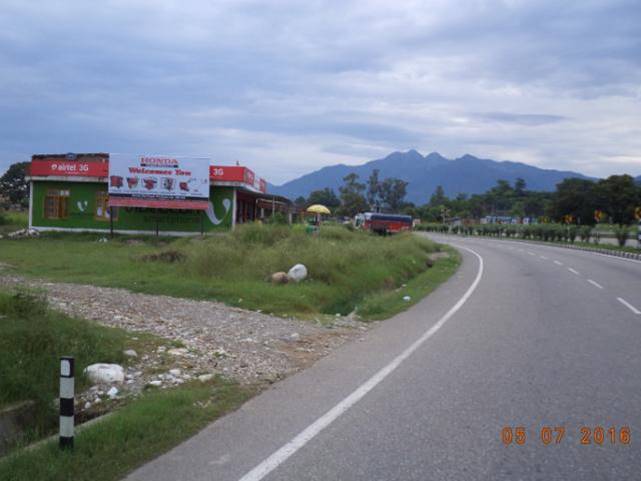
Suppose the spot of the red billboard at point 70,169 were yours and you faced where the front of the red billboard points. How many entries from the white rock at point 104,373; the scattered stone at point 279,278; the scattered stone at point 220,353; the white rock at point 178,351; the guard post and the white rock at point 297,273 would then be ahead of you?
6

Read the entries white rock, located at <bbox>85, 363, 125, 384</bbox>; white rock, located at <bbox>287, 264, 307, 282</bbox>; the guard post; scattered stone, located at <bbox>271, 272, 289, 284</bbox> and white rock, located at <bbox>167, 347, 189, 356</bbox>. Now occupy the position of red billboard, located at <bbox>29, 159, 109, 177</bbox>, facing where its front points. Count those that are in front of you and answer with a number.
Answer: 5

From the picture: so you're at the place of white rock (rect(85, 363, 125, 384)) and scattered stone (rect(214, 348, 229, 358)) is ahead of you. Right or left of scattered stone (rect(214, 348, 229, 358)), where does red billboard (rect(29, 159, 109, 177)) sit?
left

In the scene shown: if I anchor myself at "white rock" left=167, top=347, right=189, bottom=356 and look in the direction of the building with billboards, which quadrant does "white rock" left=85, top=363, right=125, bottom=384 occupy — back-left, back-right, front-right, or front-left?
back-left

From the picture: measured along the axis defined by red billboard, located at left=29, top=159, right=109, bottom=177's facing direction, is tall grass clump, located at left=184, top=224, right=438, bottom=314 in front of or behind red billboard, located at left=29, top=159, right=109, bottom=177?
in front

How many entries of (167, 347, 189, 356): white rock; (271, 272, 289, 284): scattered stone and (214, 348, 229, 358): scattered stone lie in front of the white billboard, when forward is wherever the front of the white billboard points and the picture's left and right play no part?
3

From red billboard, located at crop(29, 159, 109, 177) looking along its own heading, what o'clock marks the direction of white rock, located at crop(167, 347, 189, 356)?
The white rock is roughly at 12 o'clock from the red billboard.

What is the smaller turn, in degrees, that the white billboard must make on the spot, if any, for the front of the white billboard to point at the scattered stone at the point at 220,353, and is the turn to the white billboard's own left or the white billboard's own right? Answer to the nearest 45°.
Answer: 0° — it already faces it

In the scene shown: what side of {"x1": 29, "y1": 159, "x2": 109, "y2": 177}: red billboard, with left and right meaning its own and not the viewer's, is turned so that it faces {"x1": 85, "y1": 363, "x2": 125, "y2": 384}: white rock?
front

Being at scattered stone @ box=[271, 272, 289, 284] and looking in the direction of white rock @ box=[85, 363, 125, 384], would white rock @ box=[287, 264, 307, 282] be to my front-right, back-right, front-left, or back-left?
back-left

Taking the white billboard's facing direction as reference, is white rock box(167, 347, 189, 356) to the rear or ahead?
ahead

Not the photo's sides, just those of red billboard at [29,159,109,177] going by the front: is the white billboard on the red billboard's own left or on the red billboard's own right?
on the red billboard's own left

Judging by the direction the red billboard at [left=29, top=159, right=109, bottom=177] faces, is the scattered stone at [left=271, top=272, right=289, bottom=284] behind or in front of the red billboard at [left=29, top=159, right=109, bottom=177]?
in front

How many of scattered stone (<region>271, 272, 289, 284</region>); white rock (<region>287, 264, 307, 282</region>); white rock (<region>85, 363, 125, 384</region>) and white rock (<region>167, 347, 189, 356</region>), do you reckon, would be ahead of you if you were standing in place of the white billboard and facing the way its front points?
4

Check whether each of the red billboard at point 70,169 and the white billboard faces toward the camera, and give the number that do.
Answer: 2

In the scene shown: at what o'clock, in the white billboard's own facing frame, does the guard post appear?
The guard post is roughly at 12 o'clock from the white billboard.
